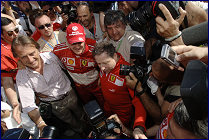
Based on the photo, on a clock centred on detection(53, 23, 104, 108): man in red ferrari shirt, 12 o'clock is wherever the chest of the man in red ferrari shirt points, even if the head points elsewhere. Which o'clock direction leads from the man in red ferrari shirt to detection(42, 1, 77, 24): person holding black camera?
The person holding black camera is roughly at 6 o'clock from the man in red ferrari shirt.

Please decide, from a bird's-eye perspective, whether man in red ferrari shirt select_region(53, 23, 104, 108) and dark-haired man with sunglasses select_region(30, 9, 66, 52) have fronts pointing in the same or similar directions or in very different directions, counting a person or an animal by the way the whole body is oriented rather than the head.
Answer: same or similar directions

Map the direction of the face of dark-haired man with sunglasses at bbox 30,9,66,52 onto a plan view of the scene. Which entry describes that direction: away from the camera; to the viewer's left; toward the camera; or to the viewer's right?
toward the camera

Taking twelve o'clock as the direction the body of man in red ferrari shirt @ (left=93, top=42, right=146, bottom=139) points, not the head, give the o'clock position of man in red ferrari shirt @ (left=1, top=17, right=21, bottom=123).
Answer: man in red ferrari shirt @ (left=1, top=17, right=21, bottom=123) is roughly at 2 o'clock from man in red ferrari shirt @ (left=93, top=42, right=146, bottom=139).

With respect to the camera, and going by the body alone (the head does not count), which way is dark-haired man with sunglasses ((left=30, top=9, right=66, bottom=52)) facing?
toward the camera

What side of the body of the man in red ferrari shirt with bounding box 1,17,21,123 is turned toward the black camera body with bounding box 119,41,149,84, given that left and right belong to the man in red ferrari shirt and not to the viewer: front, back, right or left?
front

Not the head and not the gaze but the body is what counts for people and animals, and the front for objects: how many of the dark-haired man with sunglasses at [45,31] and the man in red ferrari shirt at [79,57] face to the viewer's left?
0

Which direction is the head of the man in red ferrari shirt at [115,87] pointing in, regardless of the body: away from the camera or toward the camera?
toward the camera

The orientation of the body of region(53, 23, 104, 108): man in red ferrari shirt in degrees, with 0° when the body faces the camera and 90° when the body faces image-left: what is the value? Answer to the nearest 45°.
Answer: approximately 0°

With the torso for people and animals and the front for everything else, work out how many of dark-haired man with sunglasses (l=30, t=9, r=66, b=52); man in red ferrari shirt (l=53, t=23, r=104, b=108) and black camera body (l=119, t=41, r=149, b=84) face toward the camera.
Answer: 2

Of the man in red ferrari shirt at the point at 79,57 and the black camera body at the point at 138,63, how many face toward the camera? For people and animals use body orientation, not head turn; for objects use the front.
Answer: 1

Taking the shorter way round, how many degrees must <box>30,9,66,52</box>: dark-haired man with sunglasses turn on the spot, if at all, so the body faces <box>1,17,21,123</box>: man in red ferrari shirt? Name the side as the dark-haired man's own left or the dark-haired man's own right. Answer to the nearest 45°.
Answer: approximately 45° to the dark-haired man's own right

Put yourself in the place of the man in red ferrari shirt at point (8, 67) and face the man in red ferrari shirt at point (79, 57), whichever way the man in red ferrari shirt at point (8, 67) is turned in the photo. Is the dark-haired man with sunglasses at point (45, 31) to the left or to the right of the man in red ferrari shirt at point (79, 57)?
left

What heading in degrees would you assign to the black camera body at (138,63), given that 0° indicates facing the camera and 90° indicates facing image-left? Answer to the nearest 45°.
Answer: approximately 90°
